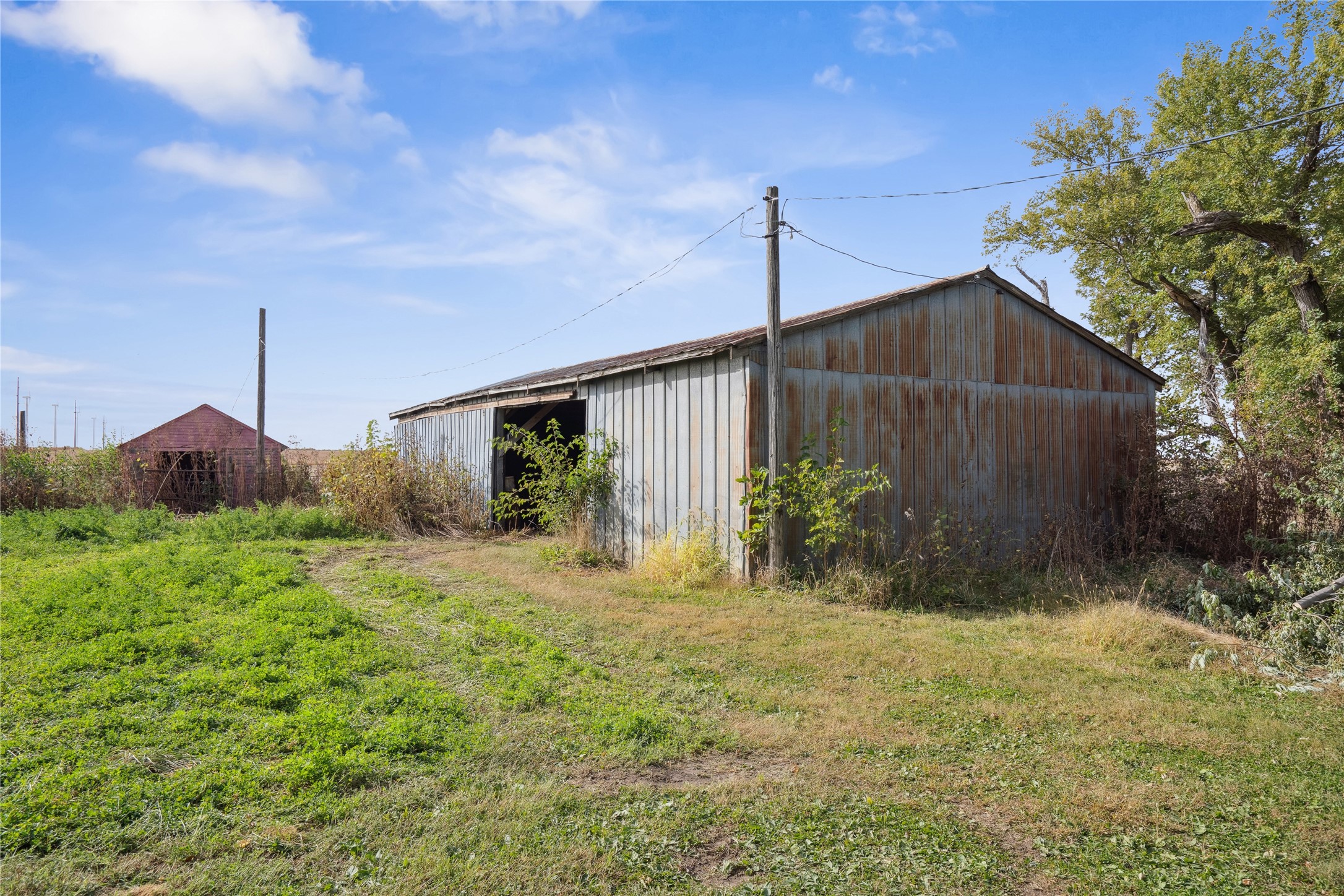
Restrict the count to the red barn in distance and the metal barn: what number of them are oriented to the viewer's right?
0

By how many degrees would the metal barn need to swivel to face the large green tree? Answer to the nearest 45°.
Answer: approximately 180°

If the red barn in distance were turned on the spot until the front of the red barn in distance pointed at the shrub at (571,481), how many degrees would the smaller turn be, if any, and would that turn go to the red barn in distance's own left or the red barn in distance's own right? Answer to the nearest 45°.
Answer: approximately 45° to the red barn in distance's own left

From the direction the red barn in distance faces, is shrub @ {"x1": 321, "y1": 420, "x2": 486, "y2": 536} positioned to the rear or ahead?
ahead

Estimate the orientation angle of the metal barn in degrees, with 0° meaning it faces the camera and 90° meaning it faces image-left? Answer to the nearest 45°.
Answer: approximately 45°

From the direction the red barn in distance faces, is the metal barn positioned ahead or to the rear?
ahead

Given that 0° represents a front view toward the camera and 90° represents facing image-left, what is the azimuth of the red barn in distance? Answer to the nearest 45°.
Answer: approximately 0°

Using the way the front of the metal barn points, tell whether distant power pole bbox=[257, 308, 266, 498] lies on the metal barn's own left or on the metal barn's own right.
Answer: on the metal barn's own right
